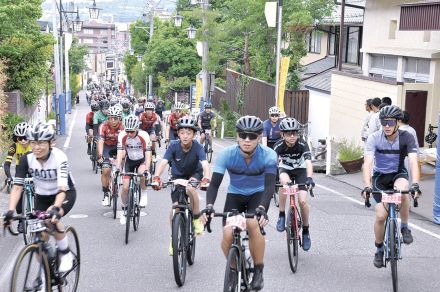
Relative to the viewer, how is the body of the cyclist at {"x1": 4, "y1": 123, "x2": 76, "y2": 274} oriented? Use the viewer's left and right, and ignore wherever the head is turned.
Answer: facing the viewer and to the left of the viewer

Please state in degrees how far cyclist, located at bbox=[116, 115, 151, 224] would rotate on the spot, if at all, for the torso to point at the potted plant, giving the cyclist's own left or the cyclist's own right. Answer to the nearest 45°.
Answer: approximately 135° to the cyclist's own left

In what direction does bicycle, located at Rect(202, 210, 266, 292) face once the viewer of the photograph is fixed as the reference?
facing the viewer

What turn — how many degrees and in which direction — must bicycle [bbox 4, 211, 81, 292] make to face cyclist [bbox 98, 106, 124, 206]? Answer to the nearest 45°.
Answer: approximately 135° to its right

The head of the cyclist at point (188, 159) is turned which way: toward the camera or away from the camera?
toward the camera

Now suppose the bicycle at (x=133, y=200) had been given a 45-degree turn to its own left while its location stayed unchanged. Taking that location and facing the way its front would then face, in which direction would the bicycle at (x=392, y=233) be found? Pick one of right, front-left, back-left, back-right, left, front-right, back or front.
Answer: front

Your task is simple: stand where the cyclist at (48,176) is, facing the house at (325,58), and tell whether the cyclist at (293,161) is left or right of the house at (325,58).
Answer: right

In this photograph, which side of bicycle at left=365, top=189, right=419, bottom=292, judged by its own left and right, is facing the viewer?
front

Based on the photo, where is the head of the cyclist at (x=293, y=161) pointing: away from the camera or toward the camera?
toward the camera

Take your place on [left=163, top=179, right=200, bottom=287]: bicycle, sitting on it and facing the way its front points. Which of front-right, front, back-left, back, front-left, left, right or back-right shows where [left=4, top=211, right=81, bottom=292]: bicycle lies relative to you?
front-right

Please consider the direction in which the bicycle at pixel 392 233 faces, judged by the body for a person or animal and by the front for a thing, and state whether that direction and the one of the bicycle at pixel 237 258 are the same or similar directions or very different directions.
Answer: same or similar directions

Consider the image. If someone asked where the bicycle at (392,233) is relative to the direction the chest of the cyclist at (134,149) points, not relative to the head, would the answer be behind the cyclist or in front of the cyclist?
in front

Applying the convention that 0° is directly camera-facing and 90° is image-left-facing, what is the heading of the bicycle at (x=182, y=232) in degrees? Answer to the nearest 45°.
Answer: approximately 0°

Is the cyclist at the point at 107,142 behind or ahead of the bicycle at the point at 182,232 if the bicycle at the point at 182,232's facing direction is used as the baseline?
behind

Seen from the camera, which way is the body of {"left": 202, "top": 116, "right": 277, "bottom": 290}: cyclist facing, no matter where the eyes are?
toward the camera
